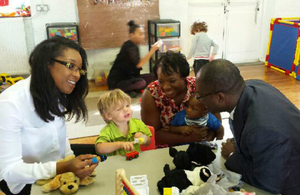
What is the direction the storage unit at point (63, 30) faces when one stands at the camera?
facing the viewer

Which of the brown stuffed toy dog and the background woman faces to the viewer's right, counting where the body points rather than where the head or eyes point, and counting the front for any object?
the background woman

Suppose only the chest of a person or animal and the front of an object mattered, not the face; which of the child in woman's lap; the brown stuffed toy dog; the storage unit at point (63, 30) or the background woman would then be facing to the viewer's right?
the background woman

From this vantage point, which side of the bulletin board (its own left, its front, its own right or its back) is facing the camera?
front

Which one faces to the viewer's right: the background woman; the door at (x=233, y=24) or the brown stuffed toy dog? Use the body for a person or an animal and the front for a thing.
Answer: the background woman

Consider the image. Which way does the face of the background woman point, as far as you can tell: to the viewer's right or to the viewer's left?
to the viewer's right

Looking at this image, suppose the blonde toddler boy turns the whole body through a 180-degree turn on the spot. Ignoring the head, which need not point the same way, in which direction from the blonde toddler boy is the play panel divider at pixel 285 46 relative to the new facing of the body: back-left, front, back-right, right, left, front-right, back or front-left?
right

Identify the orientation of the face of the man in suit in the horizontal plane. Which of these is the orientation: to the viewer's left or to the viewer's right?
to the viewer's left

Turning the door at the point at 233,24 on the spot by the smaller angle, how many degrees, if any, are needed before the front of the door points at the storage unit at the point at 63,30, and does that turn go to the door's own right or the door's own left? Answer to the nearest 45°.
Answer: approximately 45° to the door's own right

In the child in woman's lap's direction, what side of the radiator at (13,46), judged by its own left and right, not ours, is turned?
front

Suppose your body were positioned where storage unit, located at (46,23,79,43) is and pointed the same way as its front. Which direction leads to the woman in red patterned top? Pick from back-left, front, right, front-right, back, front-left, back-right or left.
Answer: front
